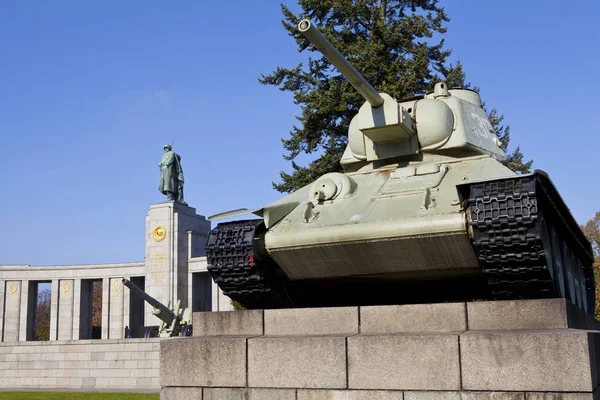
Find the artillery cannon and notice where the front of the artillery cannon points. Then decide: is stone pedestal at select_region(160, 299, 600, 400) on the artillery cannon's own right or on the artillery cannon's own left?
on the artillery cannon's own left

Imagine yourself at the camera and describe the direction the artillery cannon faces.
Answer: facing the viewer and to the left of the viewer

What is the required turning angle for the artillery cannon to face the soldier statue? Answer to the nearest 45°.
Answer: approximately 135° to its right

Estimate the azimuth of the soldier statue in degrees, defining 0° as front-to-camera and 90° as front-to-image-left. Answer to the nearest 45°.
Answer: approximately 45°

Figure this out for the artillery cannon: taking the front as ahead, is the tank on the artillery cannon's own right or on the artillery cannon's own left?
on the artillery cannon's own left

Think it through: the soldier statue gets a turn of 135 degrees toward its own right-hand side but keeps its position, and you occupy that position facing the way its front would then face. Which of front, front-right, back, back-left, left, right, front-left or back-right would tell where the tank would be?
back

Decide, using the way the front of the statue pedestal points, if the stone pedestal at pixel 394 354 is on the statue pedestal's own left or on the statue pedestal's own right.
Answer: on the statue pedestal's own left

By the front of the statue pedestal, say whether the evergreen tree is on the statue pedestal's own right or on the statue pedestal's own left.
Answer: on the statue pedestal's own left

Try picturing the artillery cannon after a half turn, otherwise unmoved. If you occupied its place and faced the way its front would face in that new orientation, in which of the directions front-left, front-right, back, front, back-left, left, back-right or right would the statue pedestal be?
front-left
